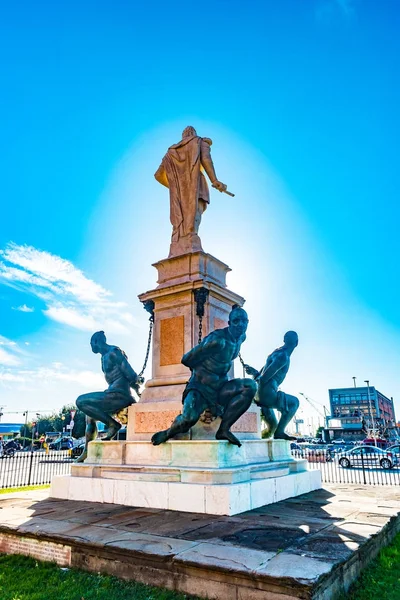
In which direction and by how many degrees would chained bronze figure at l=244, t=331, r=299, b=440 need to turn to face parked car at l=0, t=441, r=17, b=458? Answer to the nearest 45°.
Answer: approximately 135° to its left

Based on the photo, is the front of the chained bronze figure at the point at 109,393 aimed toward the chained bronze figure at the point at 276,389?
no

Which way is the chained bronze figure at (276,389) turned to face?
to the viewer's right

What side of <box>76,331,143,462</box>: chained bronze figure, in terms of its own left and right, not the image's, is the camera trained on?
left

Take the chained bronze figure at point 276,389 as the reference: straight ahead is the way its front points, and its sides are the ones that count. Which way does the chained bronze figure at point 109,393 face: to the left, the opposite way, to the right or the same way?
the opposite way

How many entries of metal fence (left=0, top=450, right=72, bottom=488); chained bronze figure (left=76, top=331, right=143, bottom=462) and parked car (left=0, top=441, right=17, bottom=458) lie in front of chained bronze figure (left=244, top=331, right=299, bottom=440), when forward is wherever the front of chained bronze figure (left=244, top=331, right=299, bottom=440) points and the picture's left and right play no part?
0

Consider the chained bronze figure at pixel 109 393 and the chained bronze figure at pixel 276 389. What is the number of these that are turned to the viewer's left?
1

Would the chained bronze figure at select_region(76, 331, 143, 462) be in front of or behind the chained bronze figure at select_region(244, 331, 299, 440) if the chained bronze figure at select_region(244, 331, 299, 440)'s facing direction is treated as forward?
behind

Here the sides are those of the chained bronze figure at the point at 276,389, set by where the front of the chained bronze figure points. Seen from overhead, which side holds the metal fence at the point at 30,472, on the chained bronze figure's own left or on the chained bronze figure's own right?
on the chained bronze figure's own left
